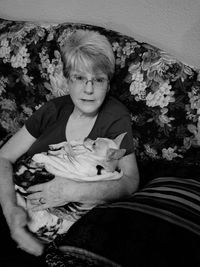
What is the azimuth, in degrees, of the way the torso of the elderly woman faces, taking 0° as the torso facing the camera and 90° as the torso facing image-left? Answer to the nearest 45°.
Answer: approximately 0°

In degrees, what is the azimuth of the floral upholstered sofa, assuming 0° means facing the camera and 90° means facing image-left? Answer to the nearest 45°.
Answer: approximately 0°
